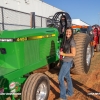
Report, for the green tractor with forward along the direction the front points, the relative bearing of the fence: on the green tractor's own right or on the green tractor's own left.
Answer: on the green tractor's own right

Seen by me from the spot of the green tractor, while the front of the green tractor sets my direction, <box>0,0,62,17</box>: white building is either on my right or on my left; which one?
on my right

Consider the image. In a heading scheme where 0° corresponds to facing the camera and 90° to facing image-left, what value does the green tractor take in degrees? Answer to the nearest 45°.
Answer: approximately 45°

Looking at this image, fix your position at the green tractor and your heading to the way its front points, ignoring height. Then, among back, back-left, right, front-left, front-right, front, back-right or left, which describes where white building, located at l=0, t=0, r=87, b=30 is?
back-right
